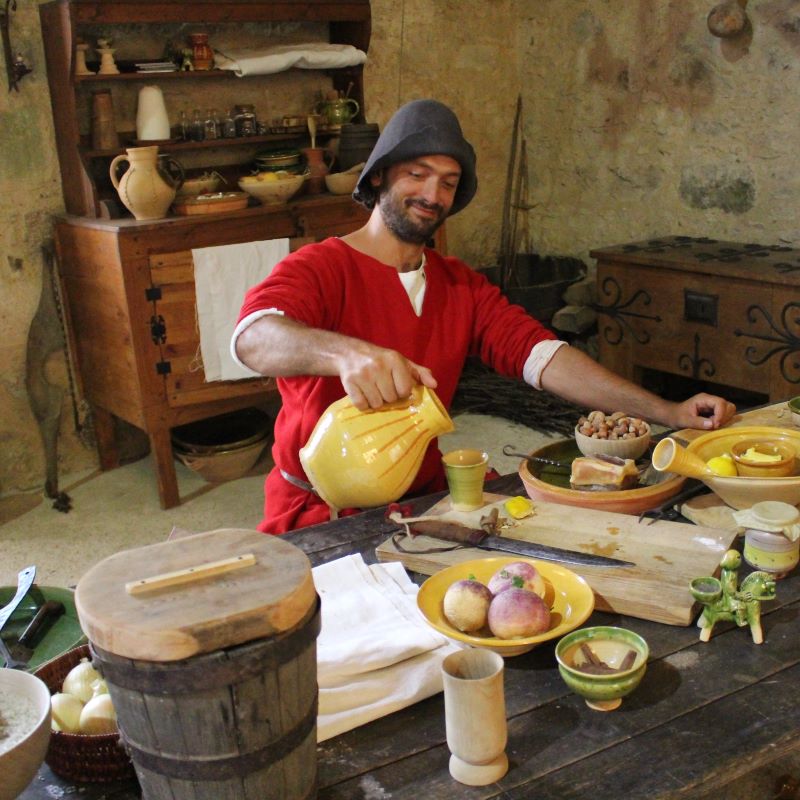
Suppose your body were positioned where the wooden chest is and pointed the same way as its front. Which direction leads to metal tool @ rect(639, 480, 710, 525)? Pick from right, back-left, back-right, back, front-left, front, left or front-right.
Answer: front-left

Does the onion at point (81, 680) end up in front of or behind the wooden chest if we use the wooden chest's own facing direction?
in front

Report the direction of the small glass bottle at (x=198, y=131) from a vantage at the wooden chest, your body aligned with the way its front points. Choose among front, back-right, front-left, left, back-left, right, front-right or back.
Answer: front-right

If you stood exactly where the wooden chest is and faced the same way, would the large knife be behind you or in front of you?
in front

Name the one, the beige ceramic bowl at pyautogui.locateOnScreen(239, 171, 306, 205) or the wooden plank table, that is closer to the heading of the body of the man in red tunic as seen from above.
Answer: the wooden plank table

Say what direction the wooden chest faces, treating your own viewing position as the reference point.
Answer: facing the viewer and to the left of the viewer

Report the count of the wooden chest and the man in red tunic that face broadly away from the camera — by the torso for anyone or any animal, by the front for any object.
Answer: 0

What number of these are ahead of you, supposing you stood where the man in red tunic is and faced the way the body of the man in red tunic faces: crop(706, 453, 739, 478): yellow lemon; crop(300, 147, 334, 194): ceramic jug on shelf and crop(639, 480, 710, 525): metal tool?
2

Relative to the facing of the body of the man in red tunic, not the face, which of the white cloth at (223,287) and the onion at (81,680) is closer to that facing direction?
the onion

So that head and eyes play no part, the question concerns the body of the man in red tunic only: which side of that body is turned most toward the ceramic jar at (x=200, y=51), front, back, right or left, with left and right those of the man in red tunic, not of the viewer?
back

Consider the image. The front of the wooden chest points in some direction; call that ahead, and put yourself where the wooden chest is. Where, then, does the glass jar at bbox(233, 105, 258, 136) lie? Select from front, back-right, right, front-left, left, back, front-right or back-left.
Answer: front-right

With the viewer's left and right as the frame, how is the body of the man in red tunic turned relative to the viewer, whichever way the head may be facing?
facing the viewer and to the right of the viewer

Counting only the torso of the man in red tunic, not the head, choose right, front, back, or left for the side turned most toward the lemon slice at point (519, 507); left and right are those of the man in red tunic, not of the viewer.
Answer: front
